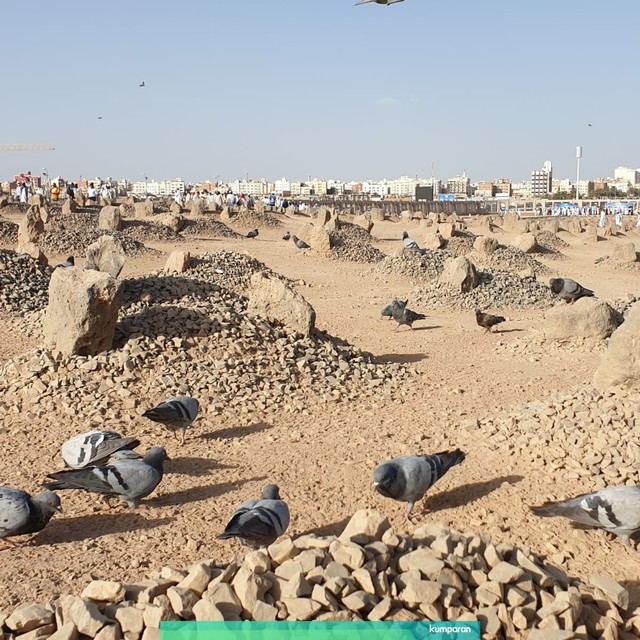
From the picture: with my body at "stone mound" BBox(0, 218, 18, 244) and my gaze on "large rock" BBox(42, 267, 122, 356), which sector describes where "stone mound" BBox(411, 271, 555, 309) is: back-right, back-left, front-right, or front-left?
front-left

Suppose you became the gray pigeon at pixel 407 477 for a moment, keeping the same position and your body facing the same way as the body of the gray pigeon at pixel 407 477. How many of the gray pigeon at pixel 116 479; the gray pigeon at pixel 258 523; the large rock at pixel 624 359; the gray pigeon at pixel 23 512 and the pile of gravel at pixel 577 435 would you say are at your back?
2

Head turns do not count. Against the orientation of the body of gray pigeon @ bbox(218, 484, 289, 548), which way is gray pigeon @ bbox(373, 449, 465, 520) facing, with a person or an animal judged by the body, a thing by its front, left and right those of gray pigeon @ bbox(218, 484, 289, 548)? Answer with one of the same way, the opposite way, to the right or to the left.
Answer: the opposite way

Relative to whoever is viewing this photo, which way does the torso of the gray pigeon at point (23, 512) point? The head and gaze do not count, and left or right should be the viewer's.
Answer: facing to the right of the viewer

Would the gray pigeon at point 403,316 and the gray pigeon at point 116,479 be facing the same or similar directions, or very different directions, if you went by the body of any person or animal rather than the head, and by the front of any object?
very different directions

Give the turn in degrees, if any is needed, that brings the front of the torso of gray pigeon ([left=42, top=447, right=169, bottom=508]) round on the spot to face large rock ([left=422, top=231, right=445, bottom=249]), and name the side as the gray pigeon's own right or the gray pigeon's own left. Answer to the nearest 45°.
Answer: approximately 45° to the gray pigeon's own left

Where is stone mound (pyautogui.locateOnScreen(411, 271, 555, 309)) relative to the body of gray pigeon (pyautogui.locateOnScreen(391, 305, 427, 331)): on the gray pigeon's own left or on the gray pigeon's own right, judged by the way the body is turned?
on the gray pigeon's own right

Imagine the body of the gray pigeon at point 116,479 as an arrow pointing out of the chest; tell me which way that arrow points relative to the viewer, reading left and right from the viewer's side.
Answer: facing to the right of the viewer

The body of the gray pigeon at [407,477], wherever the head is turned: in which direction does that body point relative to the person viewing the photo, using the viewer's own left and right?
facing the viewer and to the left of the viewer

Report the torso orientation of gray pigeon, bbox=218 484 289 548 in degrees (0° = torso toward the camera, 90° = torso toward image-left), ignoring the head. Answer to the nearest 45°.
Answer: approximately 225°

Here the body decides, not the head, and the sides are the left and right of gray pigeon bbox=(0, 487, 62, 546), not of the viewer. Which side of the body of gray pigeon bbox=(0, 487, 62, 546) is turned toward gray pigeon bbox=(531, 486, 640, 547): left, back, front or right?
front
